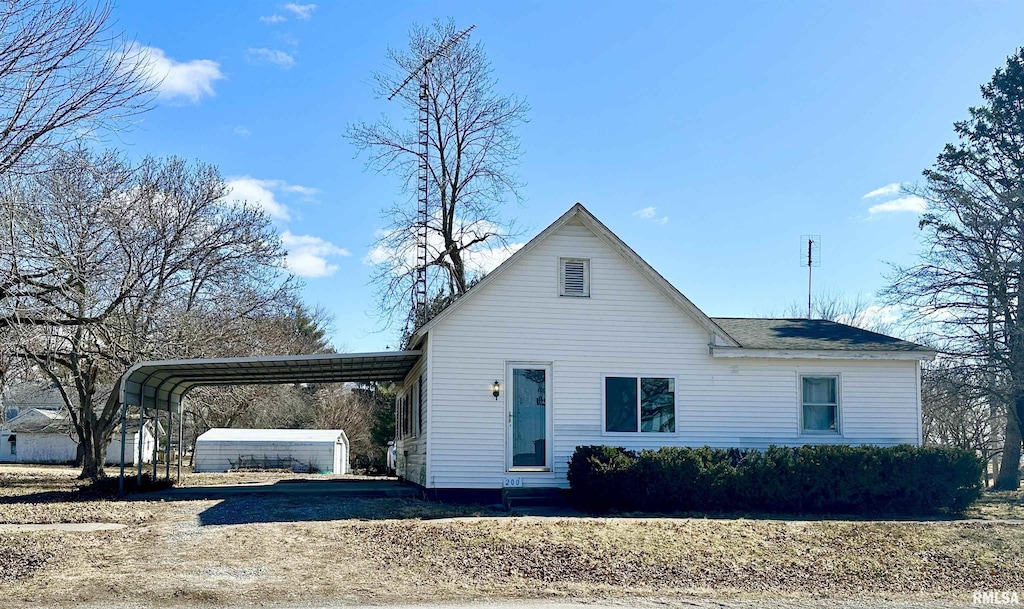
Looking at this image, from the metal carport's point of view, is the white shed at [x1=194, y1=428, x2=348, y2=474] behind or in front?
behind

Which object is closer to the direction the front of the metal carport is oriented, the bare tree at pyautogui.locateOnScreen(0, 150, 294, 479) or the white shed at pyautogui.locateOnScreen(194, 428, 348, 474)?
the bare tree

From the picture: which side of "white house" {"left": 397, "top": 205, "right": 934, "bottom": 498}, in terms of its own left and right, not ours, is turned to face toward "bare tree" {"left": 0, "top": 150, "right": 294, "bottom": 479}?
right

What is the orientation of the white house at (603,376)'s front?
toward the camera

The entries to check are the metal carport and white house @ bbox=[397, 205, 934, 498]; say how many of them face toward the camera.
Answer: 2

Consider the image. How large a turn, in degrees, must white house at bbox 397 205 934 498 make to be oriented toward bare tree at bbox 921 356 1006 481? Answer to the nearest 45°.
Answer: approximately 135° to its left

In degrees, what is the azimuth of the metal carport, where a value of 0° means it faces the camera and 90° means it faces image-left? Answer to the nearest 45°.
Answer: approximately 0°

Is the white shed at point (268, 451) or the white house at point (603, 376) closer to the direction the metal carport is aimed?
the white house
